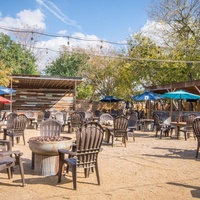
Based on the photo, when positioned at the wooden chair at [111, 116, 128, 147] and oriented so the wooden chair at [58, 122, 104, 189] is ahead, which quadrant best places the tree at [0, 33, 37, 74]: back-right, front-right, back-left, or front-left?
back-right

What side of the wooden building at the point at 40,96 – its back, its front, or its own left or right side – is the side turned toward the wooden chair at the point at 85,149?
front

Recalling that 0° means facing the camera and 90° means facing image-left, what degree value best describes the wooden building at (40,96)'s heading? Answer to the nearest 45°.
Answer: approximately 0°

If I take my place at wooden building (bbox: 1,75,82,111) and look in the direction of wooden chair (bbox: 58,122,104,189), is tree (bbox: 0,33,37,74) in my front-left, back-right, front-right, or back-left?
back-right

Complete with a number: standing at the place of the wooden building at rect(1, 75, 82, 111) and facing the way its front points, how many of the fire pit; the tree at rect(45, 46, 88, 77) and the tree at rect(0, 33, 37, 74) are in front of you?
1

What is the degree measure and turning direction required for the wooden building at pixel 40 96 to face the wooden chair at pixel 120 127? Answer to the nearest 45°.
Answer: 0° — it already faces it

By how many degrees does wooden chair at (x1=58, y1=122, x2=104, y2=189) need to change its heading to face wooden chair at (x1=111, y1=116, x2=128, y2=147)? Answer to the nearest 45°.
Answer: approximately 45° to its right

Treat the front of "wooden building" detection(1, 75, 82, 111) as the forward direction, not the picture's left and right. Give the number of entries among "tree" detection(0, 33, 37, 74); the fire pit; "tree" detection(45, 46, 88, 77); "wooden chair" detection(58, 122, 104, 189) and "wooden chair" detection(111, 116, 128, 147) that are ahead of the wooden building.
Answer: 3

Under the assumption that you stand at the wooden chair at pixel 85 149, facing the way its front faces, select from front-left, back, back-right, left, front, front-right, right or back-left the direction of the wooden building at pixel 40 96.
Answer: front-right

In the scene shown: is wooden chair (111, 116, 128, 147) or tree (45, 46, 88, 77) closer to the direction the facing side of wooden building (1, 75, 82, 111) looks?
the wooden chair

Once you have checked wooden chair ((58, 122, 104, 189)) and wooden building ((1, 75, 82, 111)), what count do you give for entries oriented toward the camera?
1

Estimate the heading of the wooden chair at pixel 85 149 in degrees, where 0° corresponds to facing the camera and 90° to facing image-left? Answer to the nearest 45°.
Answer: approximately 135°

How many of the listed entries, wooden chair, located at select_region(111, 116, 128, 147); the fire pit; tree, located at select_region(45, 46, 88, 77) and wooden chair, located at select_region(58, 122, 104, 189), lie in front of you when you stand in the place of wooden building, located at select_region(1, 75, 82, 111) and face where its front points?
3

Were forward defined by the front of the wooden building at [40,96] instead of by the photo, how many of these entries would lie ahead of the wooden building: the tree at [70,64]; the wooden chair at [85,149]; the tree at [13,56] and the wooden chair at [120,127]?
2
